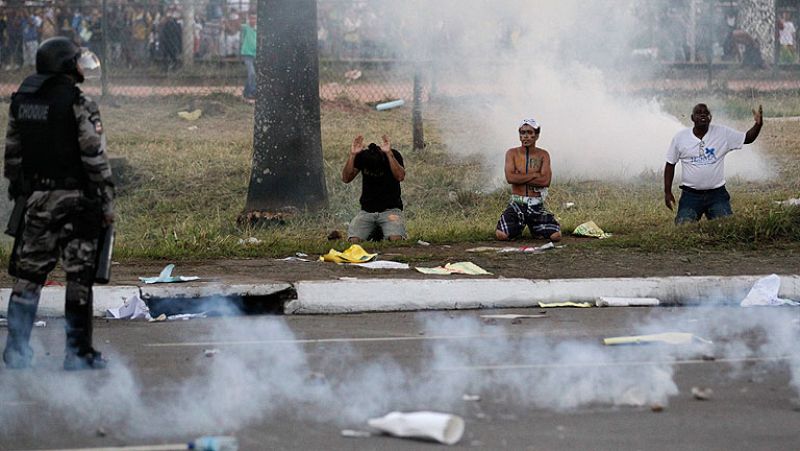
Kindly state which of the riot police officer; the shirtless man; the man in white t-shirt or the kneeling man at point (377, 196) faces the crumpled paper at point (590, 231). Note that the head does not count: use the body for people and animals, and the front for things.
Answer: the riot police officer

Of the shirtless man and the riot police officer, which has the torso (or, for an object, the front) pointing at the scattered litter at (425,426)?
the shirtless man

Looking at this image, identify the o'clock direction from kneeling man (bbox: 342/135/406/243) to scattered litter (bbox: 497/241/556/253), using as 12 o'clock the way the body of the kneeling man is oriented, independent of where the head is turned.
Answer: The scattered litter is roughly at 10 o'clock from the kneeling man.

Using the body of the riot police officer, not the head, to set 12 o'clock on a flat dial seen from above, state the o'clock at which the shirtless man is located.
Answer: The shirtless man is roughly at 12 o'clock from the riot police officer.

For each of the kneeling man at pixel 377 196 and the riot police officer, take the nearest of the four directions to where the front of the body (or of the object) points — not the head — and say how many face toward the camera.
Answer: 1

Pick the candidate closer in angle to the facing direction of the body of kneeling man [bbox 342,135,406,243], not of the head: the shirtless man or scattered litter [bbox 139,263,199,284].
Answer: the scattered litter

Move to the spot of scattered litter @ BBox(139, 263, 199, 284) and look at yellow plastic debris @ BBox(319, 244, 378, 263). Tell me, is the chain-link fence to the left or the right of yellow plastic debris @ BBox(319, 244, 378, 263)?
left

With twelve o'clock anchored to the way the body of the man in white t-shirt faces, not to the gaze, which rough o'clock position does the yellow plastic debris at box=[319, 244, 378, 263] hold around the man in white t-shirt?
The yellow plastic debris is roughly at 2 o'clock from the man in white t-shirt.

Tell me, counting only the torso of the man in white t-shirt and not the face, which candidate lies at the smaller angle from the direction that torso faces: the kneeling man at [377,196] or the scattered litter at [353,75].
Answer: the kneeling man

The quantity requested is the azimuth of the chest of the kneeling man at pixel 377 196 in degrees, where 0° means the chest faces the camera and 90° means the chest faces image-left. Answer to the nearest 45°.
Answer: approximately 0°

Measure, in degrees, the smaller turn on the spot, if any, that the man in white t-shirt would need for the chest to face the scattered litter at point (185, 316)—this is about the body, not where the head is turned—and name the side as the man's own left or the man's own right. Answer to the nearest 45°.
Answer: approximately 45° to the man's own right

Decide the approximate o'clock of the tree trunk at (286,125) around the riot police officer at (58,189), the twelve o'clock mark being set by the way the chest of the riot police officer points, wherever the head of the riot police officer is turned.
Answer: The tree trunk is roughly at 11 o'clock from the riot police officer.

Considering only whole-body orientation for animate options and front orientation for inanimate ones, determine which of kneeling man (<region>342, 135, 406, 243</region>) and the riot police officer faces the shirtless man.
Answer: the riot police officer
